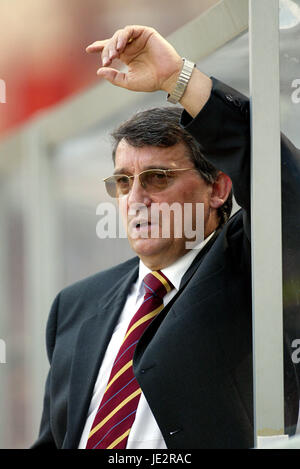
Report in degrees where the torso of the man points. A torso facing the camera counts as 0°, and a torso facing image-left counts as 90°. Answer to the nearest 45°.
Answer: approximately 45°
